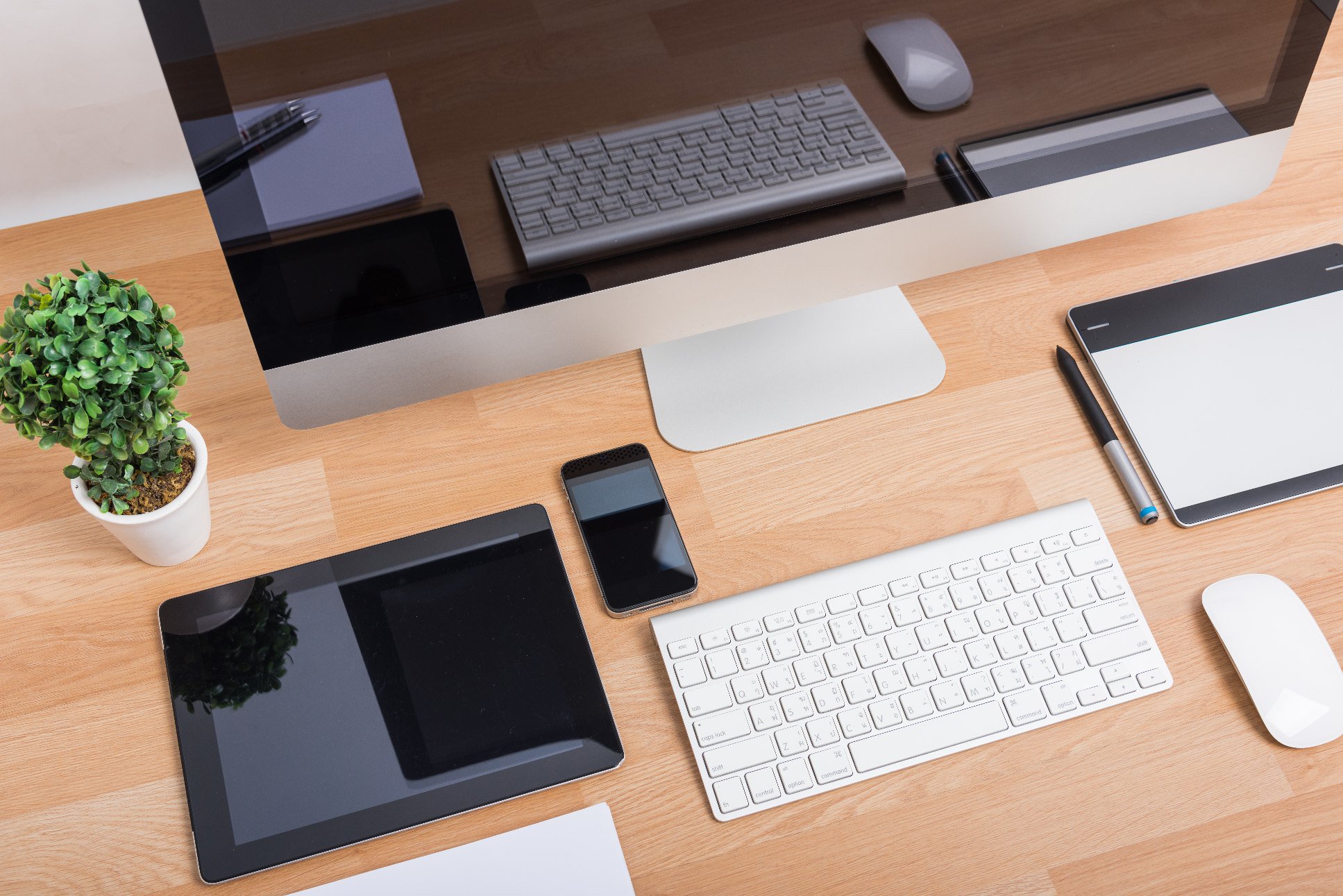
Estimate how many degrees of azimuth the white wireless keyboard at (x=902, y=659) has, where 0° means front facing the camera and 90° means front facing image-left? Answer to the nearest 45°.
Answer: approximately 0°
